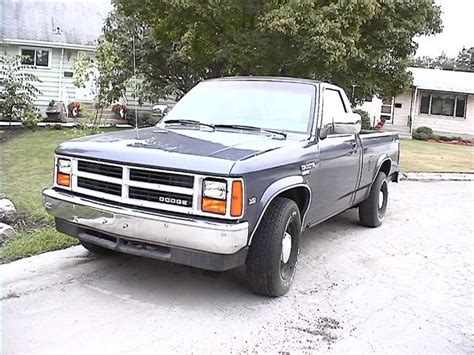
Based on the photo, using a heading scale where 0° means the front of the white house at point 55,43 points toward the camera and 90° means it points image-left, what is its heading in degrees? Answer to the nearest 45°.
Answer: approximately 0°

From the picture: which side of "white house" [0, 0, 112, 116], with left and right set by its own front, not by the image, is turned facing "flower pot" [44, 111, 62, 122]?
front

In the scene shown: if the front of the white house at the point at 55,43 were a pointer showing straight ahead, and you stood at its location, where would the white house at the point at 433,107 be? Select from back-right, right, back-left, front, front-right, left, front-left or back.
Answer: left

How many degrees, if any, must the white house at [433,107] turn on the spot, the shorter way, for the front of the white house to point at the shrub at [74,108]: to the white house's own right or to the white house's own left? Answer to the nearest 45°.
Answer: approximately 45° to the white house's own right

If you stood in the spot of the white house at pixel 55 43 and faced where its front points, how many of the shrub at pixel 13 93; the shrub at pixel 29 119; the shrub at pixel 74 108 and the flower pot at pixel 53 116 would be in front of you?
4

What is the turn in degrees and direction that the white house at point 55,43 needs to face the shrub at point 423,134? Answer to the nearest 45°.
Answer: approximately 90° to its left

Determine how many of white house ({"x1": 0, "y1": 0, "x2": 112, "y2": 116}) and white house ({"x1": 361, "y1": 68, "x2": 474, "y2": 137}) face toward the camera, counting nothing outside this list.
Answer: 2

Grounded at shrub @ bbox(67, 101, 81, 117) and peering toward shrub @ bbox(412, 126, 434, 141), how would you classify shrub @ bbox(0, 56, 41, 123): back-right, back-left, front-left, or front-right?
back-right

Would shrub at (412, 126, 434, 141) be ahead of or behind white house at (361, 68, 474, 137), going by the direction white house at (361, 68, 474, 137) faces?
ahead

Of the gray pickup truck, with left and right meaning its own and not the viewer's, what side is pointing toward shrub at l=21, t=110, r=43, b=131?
right

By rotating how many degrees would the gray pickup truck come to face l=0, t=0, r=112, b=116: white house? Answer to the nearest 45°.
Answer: approximately 135° to its right
